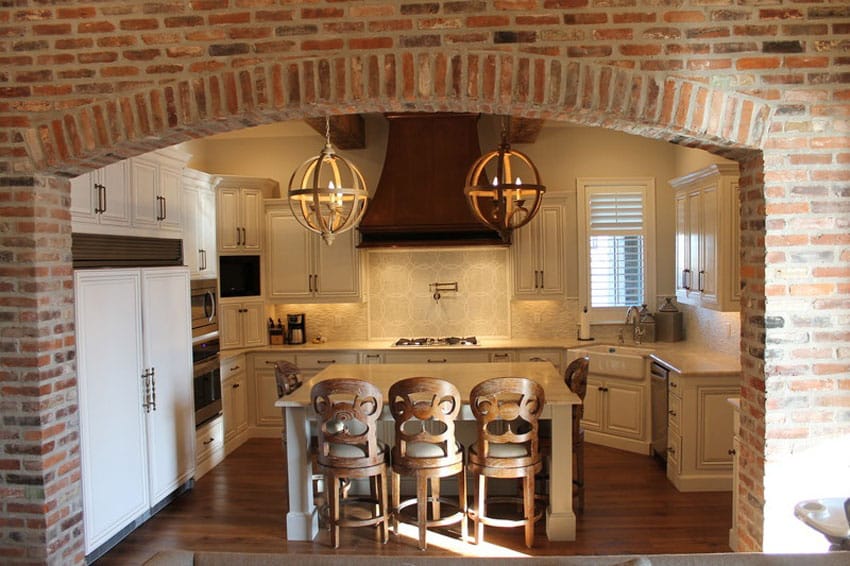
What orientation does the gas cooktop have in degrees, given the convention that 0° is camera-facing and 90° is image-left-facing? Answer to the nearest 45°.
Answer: approximately 0°

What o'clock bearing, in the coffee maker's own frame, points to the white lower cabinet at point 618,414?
The white lower cabinet is roughly at 10 o'clock from the coffee maker.

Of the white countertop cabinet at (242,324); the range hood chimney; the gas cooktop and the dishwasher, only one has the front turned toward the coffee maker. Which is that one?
the dishwasher

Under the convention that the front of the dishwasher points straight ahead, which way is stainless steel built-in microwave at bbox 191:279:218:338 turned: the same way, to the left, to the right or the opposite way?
the opposite way

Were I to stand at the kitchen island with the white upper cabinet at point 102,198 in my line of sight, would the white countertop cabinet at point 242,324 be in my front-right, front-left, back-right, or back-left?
front-right

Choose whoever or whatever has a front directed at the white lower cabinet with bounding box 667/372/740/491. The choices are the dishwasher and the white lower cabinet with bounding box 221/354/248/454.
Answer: the white lower cabinet with bounding box 221/354/248/454

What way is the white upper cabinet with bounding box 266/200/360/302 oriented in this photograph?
toward the camera

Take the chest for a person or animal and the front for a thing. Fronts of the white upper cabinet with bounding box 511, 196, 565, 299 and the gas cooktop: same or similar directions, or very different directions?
same or similar directions

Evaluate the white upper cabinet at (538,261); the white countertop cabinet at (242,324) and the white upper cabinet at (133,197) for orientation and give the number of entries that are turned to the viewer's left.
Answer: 0

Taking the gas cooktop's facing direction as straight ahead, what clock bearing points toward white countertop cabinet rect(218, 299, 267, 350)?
The white countertop cabinet is roughly at 3 o'clock from the gas cooktop.

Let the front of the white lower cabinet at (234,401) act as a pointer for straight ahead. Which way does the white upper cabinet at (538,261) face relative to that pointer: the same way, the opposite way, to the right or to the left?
to the right

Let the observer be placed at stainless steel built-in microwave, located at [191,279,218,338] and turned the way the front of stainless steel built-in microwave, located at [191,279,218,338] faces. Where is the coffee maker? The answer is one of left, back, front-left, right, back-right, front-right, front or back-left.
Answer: left

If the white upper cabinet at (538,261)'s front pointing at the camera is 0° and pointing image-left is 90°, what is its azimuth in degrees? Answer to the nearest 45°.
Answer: approximately 0°
